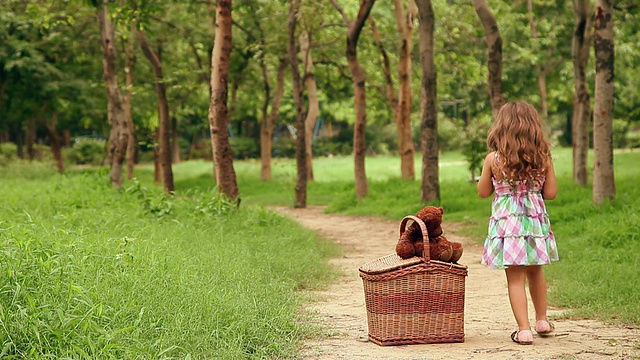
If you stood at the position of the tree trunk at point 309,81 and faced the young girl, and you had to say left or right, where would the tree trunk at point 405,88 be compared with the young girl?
left

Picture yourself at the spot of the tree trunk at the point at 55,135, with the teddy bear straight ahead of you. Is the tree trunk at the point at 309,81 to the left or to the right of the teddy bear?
left

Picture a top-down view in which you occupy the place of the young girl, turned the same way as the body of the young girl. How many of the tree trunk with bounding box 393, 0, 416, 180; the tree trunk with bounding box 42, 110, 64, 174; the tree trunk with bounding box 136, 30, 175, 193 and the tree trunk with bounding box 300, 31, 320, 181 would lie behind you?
0

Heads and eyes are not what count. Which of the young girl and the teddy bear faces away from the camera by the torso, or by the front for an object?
the young girl

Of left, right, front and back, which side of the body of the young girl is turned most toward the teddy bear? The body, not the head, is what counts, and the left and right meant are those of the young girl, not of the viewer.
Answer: left

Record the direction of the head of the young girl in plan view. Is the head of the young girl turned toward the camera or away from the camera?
away from the camera

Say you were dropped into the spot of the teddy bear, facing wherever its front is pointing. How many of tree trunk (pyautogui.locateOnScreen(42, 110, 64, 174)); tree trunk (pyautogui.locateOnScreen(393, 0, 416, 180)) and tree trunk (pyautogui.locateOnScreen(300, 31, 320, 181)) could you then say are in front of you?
0

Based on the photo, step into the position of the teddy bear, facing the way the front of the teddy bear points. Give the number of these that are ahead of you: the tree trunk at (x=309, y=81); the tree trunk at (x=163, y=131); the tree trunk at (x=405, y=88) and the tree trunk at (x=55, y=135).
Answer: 0

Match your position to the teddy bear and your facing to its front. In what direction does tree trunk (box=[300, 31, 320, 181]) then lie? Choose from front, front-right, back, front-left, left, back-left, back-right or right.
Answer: back-left

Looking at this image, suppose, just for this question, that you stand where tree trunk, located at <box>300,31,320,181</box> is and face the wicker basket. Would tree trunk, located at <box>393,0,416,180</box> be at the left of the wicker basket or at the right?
left

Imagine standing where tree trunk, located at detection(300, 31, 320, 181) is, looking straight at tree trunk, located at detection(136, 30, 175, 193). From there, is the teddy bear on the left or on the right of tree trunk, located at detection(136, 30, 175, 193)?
left

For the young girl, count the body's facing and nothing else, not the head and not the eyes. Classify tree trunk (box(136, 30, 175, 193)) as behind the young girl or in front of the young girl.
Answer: in front

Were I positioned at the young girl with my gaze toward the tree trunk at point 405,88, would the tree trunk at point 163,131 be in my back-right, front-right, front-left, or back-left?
front-left

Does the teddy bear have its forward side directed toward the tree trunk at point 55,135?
no

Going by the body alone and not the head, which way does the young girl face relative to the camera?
away from the camera

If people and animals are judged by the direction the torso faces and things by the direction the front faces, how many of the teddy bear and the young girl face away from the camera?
1

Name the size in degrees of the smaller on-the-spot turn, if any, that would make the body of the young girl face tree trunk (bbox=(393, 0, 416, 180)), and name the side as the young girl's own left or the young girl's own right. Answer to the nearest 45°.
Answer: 0° — they already face it
